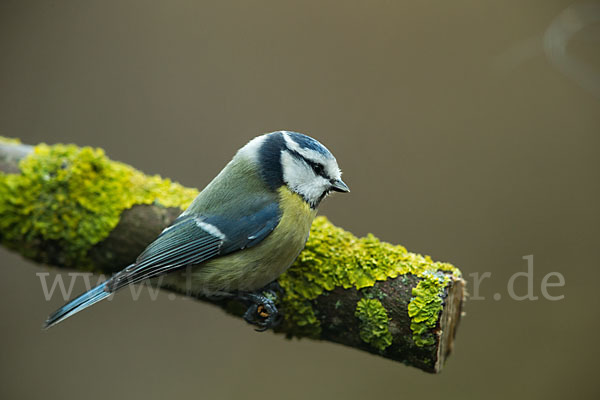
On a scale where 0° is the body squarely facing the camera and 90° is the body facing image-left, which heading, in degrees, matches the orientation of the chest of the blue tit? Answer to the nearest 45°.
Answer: approximately 270°
